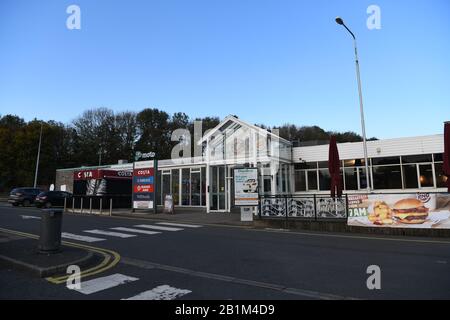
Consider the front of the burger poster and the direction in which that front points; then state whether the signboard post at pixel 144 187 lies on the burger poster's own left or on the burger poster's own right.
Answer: on the burger poster's own right

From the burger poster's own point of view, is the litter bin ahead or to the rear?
ahead

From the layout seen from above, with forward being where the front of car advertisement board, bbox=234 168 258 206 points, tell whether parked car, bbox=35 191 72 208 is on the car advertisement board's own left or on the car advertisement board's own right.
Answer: on the car advertisement board's own right

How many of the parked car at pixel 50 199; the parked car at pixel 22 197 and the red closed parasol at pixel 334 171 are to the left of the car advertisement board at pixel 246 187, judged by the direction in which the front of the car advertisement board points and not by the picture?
1

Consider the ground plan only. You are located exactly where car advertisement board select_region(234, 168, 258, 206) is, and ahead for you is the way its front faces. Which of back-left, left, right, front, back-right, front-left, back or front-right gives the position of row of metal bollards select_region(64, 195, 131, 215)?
back-right

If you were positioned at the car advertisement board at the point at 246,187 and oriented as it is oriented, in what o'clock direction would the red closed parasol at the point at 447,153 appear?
The red closed parasol is roughly at 10 o'clock from the car advertisement board.

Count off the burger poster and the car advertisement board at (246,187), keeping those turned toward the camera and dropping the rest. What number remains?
2

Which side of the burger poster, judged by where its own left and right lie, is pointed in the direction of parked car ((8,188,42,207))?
right

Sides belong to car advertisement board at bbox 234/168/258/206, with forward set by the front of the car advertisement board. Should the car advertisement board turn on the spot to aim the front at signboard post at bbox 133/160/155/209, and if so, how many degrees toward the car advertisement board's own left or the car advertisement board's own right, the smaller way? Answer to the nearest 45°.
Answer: approximately 135° to the car advertisement board's own right

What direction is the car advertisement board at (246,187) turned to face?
toward the camera

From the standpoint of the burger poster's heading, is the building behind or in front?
behind

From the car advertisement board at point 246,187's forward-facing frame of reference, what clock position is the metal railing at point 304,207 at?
The metal railing is roughly at 10 o'clock from the car advertisement board.

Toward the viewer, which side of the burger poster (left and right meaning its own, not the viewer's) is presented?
front
